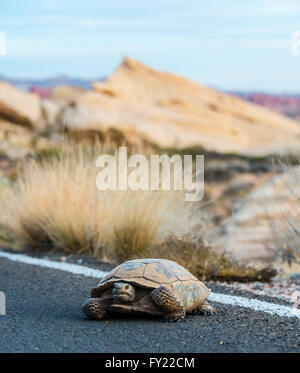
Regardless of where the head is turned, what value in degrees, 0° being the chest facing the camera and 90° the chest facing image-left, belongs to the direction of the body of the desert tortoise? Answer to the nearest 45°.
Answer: approximately 45°

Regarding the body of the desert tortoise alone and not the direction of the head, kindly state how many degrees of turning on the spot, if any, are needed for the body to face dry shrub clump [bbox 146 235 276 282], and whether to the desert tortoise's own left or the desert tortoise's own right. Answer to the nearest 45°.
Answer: approximately 135° to the desert tortoise's own right

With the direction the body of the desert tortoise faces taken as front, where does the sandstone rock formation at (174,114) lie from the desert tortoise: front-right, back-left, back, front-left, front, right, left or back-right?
back-right

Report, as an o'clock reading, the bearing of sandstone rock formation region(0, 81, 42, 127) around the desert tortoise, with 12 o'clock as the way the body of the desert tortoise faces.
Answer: The sandstone rock formation is roughly at 4 o'clock from the desert tortoise.

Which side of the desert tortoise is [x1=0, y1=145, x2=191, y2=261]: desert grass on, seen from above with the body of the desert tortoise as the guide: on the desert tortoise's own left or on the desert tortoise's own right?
on the desert tortoise's own right
